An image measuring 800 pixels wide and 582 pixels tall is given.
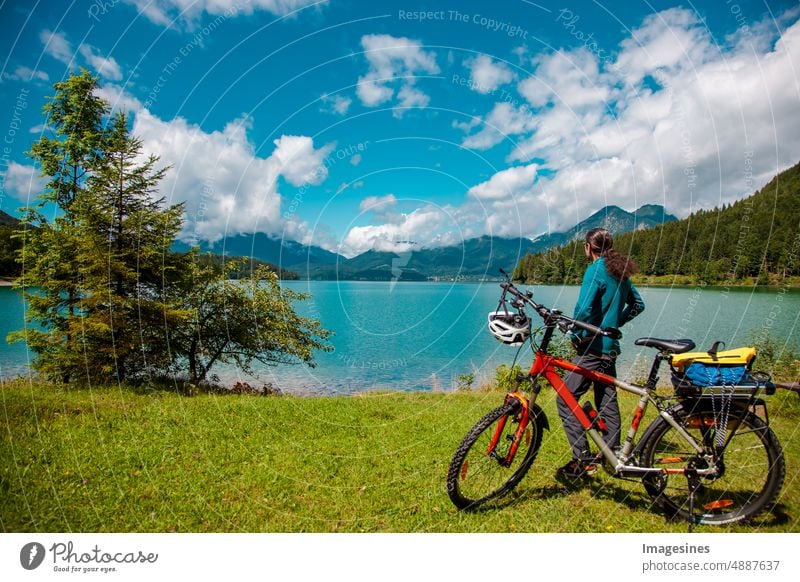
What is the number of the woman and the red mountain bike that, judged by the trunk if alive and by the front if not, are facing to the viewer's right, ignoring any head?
0

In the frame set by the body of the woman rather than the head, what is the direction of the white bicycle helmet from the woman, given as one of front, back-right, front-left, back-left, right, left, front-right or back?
left

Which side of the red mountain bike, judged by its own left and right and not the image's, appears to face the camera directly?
left

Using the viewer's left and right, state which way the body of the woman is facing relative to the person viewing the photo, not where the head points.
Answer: facing away from the viewer and to the left of the viewer

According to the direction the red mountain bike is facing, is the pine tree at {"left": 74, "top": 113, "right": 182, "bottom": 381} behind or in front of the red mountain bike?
in front

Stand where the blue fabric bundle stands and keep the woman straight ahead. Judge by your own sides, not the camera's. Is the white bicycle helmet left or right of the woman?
left
